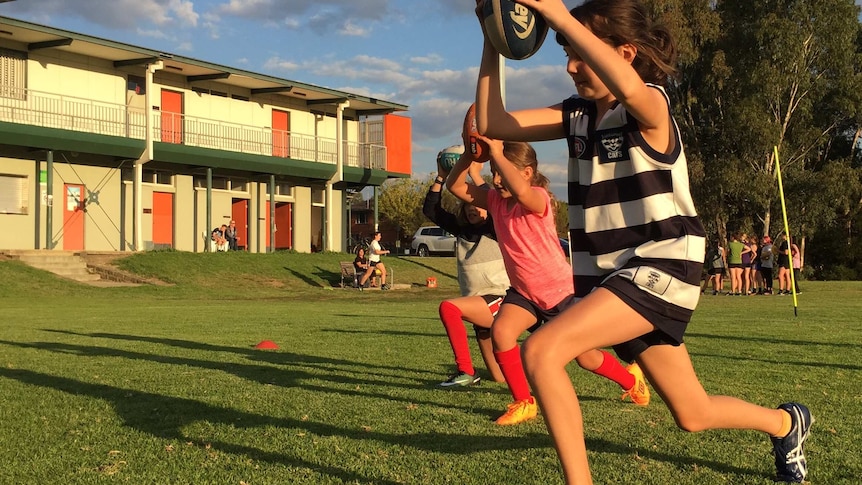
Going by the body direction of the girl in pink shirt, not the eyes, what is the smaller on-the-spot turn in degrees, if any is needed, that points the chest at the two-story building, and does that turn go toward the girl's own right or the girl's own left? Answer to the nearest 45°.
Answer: approximately 90° to the girl's own right

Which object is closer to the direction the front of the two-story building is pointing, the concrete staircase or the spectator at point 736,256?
the spectator

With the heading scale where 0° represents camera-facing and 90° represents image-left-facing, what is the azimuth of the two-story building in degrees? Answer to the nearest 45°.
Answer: approximately 315°

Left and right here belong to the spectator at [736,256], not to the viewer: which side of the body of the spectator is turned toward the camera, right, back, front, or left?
back

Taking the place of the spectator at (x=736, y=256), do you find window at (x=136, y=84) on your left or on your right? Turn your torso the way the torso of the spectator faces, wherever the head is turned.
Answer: on your left

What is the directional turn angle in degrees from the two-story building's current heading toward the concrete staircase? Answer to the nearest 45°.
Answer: approximately 90° to its right

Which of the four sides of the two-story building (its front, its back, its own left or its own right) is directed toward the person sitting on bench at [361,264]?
front

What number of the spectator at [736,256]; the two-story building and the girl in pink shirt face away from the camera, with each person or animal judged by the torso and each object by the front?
1

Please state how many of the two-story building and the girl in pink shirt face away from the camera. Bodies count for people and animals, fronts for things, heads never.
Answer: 0

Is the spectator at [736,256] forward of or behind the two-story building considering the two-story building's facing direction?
forward

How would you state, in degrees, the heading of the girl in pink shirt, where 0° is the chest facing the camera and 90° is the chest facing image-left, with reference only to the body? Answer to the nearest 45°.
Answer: approximately 45°

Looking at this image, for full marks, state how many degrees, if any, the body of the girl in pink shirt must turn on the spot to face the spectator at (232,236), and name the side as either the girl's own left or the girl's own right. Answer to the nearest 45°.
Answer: approximately 90° to the girl's own right

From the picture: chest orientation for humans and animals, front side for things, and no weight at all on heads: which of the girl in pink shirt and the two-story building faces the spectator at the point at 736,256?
the two-story building
